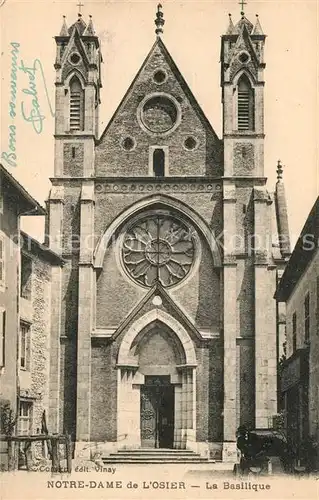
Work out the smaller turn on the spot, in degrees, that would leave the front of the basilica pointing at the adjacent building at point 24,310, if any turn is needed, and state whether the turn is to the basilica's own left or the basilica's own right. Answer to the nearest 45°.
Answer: approximately 45° to the basilica's own right

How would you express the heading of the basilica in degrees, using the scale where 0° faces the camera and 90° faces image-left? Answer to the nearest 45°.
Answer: approximately 0°

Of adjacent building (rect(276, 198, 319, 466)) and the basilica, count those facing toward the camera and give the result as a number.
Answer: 1

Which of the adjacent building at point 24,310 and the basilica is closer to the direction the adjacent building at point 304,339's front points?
the adjacent building

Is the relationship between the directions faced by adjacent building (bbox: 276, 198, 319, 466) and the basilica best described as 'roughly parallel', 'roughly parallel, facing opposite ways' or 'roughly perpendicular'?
roughly perpendicular

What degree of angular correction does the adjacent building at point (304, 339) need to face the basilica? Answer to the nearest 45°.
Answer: approximately 45° to its right

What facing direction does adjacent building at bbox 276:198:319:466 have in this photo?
to the viewer's left
